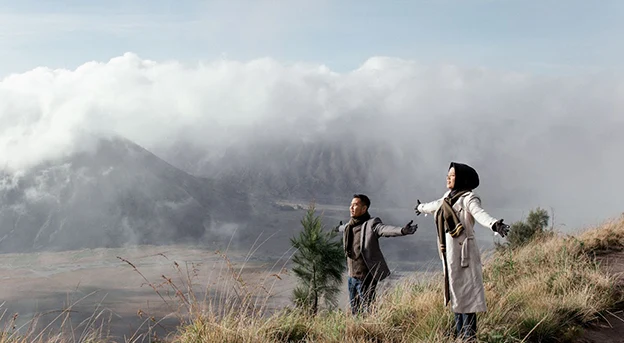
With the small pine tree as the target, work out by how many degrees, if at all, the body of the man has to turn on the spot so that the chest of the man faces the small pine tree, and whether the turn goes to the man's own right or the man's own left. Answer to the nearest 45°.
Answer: approximately 45° to the man's own right

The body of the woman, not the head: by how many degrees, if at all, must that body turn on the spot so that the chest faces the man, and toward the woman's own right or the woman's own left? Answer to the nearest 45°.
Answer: approximately 90° to the woman's own right

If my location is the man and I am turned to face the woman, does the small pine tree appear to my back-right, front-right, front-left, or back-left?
back-right
